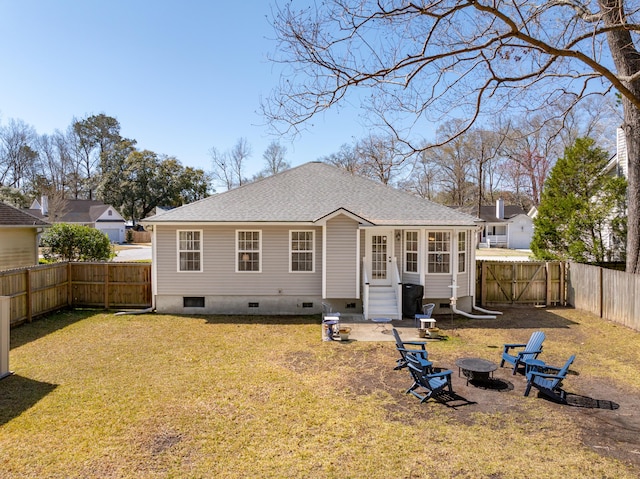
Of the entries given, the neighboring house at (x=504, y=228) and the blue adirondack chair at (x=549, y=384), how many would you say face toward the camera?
1

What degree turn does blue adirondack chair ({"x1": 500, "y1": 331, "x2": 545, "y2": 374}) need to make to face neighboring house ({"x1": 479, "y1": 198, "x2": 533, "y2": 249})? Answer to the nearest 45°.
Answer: approximately 135° to its right

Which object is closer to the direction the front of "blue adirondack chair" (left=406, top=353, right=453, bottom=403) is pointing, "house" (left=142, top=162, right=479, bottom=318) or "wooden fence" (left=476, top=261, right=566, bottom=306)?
the wooden fence

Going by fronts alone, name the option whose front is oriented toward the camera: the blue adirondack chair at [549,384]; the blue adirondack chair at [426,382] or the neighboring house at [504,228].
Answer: the neighboring house

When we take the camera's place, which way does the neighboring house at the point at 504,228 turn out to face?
facing the viewer

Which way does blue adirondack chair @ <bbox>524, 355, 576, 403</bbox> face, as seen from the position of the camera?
facing away from the viewer and to the left of the viewer

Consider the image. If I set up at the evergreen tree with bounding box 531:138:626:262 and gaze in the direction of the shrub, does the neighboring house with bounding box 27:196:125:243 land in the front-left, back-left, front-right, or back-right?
front-right

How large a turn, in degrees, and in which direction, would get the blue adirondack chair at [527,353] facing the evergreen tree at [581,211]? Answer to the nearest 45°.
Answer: approximately 135° to its right

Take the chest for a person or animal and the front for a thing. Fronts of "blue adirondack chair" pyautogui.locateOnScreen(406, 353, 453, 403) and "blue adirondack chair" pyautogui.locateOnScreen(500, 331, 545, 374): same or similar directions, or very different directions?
very different directions

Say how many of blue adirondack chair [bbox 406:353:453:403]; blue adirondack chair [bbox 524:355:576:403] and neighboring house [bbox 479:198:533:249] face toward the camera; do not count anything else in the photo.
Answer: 1

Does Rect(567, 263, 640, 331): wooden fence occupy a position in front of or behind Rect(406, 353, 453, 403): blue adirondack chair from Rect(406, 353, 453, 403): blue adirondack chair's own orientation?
in front

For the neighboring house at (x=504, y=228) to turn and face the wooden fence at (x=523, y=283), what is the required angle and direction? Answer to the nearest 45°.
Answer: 0° — it already faces it
